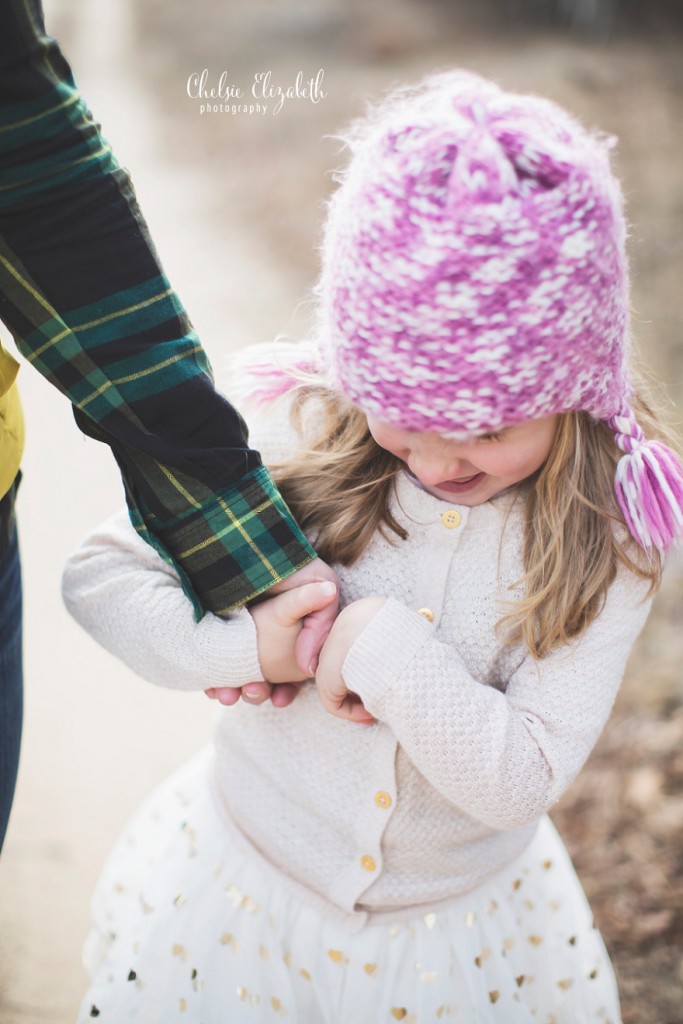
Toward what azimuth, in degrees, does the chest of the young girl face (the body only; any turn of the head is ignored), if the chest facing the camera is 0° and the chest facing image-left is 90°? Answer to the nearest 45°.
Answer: approximately 0°
